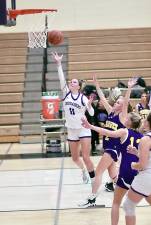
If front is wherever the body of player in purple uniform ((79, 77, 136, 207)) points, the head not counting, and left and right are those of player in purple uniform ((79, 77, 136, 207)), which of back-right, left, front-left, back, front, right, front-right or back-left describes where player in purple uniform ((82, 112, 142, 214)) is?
front-left

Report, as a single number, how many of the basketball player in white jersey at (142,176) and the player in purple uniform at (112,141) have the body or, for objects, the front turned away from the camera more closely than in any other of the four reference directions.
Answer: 0

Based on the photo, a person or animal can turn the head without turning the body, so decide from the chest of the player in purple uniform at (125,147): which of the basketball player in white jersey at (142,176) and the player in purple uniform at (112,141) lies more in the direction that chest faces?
the player in purple uniform

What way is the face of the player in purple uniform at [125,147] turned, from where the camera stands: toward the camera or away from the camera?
away from the camera

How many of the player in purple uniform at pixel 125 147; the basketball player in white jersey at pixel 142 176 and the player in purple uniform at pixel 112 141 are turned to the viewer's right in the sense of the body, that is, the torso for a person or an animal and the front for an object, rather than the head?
0

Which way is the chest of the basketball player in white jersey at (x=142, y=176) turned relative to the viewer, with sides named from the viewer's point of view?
facing to the left of the viewer

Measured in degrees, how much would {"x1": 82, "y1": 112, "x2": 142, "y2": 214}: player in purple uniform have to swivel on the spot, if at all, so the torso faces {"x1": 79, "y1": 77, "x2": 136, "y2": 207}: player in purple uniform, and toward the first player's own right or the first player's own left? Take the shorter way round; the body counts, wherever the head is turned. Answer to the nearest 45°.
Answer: approximately 45° to the first player's own right

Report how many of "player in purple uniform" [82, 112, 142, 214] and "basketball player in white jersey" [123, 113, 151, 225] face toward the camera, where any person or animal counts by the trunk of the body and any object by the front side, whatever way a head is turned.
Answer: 0

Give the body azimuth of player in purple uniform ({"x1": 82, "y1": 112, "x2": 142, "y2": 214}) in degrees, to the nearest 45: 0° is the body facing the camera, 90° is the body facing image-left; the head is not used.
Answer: approximately 135°
